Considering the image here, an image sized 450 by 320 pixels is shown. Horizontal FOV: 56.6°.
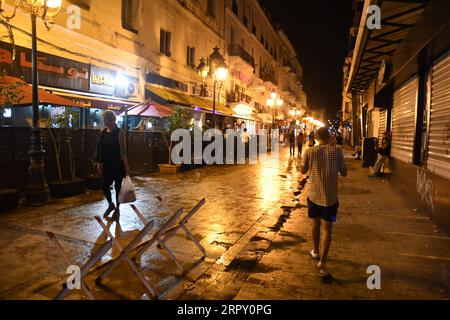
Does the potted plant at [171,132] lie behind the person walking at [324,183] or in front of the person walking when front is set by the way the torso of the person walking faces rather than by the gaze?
in front

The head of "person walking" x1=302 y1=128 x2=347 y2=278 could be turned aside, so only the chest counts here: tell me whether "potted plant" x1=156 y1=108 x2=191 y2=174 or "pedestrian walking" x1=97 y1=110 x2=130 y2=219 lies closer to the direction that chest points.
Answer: the potted plant

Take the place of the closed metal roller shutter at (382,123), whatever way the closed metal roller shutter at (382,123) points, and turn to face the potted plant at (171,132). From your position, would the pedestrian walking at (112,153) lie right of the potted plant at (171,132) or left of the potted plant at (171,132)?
left

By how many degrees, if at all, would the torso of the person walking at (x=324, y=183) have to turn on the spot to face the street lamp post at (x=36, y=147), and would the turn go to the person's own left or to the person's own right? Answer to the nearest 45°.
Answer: approximately 90° to the person's own left

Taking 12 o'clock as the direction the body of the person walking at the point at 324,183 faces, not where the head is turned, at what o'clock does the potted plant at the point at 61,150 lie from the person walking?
The potted plant is roughly at 10 o'clock from the person walking.

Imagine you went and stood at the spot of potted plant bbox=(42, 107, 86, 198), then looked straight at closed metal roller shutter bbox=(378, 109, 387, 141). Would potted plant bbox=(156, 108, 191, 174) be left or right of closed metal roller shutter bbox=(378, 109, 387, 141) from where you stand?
left

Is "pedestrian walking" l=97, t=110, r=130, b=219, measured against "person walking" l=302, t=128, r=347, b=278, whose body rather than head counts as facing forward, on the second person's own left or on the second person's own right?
on the second person's own left

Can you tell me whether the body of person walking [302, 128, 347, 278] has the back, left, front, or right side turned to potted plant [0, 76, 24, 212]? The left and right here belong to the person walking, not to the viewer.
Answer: left

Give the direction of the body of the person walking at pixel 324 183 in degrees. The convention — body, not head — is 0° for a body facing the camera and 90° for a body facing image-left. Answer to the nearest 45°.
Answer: approximately 180°

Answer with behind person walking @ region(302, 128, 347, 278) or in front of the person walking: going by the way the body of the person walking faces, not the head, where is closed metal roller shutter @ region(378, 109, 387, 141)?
in front
